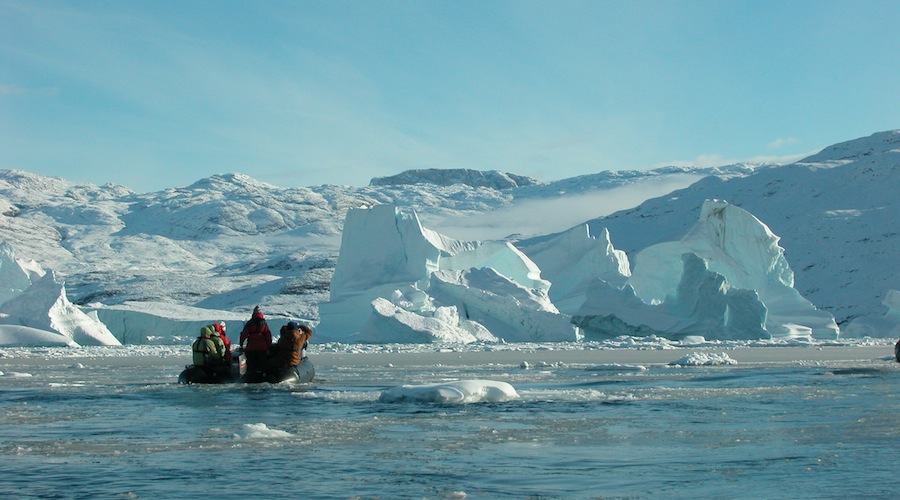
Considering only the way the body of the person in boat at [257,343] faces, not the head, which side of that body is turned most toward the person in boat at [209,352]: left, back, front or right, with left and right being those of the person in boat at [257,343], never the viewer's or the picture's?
left

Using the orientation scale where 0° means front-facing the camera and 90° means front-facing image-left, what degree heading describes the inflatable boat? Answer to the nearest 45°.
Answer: approximately 180°

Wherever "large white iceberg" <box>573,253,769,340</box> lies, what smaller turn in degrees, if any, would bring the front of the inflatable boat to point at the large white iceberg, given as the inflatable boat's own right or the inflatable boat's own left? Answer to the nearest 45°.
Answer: approximately 45° to the inflatable boat's own right

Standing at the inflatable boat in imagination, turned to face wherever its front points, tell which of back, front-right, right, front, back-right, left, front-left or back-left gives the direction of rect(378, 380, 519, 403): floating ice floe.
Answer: back-right

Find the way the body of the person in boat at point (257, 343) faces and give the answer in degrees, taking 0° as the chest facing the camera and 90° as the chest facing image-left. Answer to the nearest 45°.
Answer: approximately 180°

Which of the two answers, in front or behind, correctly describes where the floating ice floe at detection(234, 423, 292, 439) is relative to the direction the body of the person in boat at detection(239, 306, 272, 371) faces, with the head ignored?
behind

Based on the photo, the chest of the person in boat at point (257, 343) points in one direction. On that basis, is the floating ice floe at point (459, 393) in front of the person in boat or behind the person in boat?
behind

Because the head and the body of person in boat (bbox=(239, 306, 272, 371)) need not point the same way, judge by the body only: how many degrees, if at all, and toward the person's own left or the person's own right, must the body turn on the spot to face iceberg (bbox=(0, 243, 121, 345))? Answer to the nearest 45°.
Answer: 0° — they already face it

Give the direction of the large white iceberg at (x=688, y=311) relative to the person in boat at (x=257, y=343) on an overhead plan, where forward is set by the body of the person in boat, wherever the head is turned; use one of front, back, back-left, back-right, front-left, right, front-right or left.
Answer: front-right

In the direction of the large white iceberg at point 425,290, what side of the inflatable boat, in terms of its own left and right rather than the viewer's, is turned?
front

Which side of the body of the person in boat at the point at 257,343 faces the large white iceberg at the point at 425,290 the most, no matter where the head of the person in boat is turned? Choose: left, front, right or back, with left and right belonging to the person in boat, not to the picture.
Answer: front
